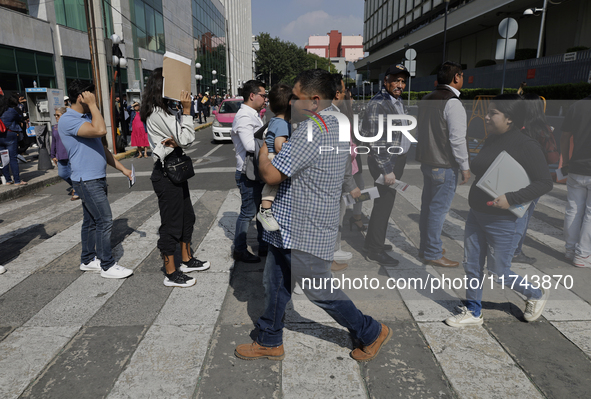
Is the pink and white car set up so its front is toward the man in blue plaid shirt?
yes

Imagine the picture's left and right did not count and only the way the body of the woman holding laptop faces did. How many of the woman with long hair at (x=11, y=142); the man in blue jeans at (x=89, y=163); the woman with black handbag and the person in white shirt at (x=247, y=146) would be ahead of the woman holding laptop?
4

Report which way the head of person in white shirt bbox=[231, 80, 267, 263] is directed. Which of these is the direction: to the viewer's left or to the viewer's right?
to the viewer's right

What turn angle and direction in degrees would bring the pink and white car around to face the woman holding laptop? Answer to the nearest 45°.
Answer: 0° — it already faces them

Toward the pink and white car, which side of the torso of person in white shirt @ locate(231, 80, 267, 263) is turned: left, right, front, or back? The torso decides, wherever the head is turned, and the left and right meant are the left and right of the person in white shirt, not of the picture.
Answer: left

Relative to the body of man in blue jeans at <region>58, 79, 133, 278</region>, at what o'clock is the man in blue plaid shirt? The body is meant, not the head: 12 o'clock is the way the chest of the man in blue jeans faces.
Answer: The man in blue plaid shirt is roughly at 2 o'clock from the man in blue jeans.

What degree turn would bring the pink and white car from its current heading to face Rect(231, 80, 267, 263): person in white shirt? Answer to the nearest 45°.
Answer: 0° — it already faces them

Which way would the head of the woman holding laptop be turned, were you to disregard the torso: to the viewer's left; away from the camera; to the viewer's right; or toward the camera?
to the viewer's left

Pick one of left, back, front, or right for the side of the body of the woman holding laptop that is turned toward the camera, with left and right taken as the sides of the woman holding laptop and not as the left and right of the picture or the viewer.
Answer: left

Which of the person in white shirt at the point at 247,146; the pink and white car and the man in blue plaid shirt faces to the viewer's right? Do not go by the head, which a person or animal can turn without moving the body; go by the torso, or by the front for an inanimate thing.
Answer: the person in white shirt
